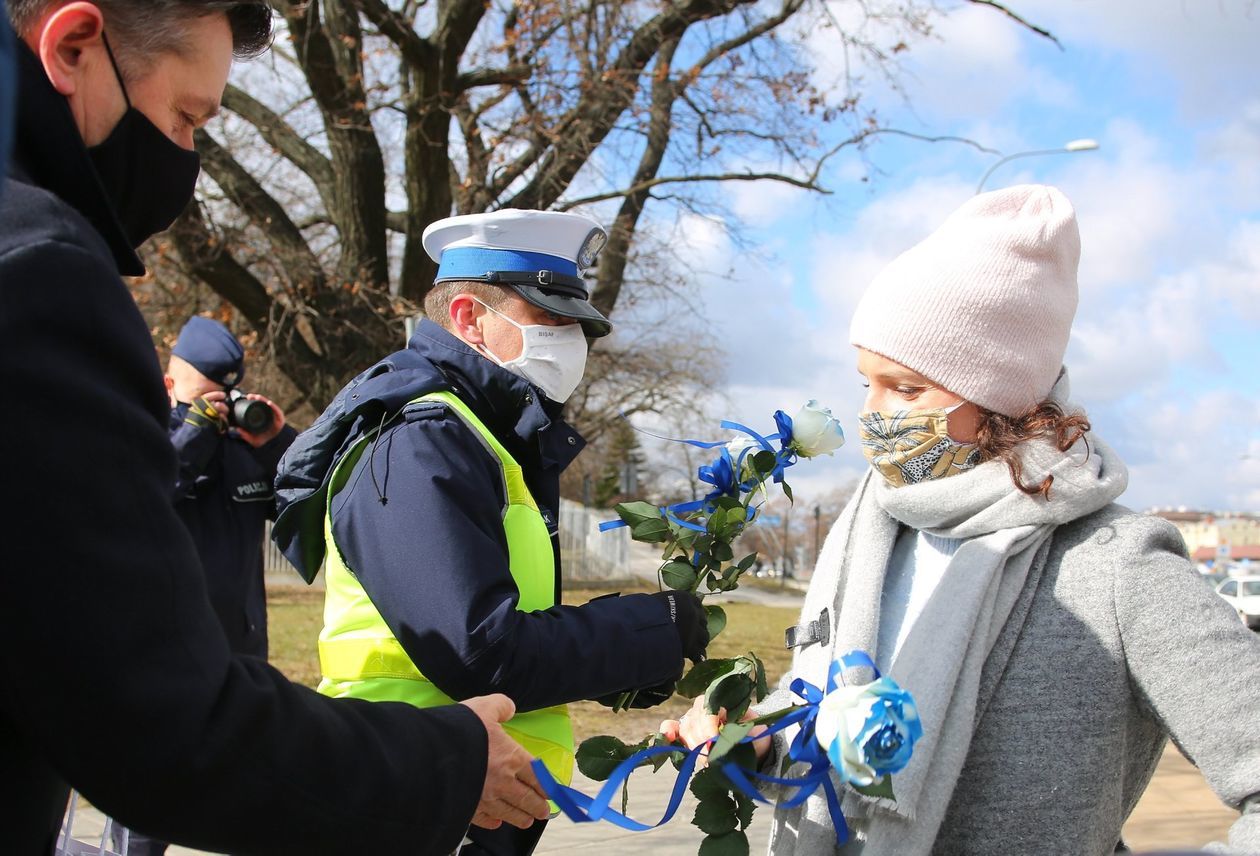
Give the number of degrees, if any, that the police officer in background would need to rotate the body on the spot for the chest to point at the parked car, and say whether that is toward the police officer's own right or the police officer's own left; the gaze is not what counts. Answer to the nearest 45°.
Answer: approximately 90° to the police officer's own left

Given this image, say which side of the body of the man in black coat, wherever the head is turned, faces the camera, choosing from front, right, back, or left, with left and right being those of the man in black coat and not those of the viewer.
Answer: right

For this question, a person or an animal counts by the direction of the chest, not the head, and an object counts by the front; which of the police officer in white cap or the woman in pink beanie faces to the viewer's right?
the police officer in white cap

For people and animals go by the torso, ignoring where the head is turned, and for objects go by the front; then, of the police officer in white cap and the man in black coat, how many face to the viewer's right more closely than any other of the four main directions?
2

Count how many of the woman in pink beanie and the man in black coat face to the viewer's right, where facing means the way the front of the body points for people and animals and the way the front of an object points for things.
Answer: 1

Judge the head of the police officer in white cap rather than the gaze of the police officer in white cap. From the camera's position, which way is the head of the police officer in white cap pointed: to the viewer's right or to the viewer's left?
to the viewer's right

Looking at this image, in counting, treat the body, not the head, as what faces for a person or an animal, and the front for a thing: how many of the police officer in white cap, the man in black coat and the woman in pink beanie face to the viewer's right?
2

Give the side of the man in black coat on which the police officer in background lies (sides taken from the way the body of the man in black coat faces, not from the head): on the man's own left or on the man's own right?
on the man's own left

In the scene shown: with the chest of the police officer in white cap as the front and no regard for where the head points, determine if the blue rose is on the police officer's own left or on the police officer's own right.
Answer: on the police officer's own right

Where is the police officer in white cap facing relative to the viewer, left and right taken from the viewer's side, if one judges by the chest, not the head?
facing to the right of the viewer

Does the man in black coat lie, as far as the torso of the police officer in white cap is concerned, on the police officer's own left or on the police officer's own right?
on the police officer's own right

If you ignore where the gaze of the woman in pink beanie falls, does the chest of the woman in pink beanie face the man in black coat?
yes

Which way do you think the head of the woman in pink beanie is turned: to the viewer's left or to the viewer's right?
to the viewer's left
